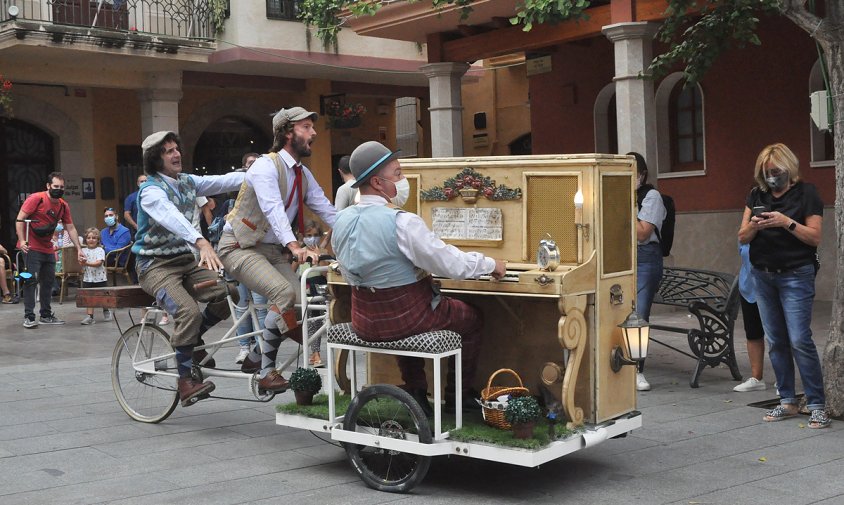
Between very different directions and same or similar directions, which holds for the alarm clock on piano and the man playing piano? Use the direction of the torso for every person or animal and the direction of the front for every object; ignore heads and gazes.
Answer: very different directions

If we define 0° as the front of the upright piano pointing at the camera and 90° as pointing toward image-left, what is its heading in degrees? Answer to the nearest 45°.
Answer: approximately 45°

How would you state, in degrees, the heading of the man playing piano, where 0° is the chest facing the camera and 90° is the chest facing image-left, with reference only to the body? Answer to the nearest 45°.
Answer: approximately 225°

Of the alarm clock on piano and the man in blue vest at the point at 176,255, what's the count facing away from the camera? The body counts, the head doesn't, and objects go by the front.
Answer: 0

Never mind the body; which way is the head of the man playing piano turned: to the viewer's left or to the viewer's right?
to the viewer's right

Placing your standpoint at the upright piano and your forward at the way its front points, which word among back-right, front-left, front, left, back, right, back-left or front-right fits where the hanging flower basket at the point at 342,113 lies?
back-right

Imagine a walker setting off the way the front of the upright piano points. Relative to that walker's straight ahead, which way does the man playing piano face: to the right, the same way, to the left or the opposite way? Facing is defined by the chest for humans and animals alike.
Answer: the opposite way

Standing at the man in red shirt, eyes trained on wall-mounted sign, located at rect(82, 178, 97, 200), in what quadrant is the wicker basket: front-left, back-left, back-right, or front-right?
back-right

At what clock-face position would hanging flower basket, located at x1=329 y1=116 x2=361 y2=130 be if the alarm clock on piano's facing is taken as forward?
The hanging flower basket is roughly at 4 o'clock from the alarm clock on piano.

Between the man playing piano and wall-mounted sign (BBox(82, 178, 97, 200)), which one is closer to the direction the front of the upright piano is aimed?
the man playing piano

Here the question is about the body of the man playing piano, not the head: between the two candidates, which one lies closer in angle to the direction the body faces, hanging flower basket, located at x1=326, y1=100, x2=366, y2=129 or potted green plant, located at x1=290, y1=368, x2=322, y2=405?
the hanging flower basket
